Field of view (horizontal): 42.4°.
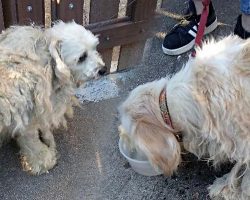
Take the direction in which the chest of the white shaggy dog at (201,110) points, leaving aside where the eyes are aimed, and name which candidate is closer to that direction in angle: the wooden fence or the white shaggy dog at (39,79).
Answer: the white shaggy dog

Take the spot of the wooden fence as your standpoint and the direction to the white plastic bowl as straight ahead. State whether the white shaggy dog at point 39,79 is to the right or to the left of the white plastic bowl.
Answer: right

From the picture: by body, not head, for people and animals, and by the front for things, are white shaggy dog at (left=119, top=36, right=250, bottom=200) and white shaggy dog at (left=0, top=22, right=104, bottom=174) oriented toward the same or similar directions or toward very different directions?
very different directions

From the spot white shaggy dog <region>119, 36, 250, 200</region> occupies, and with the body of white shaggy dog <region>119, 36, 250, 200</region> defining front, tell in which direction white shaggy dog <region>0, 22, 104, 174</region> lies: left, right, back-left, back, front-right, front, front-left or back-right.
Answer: front

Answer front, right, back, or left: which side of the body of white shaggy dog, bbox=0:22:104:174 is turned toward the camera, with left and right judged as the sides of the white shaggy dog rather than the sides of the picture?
right

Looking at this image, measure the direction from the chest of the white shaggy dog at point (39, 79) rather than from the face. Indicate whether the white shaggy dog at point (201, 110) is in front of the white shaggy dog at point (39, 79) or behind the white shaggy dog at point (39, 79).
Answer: in front

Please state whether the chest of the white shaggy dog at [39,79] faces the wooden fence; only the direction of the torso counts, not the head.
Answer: no

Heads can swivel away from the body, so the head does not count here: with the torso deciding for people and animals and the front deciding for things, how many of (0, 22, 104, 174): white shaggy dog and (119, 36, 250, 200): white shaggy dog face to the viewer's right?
1

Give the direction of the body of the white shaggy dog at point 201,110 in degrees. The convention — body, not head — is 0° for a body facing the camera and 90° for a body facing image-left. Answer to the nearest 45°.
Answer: approximately 90°

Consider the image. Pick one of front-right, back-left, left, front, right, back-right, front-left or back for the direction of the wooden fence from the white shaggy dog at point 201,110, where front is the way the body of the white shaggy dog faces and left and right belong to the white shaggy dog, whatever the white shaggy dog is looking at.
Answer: front-right

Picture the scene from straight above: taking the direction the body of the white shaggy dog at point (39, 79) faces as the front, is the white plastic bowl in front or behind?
in front

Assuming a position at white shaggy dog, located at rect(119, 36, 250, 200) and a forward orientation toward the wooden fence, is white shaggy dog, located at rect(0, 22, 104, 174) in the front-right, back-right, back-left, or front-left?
front-left

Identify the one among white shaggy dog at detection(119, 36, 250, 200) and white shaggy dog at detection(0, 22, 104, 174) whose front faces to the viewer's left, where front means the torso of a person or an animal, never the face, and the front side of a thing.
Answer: white shaggy dog at detection(119, 36, 250, 200)
